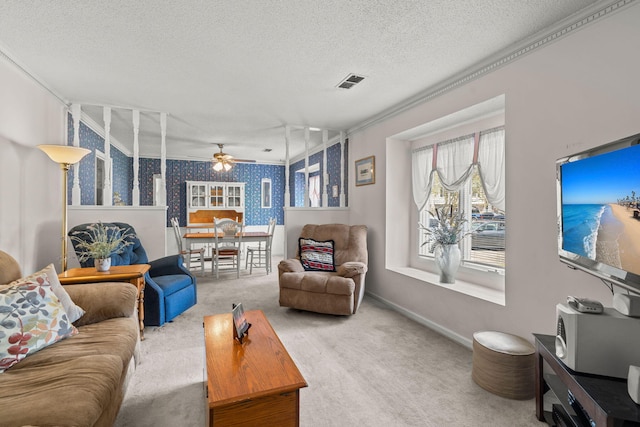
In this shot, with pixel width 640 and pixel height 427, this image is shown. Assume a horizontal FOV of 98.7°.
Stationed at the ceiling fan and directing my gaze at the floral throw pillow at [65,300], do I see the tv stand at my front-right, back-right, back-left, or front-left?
front-left

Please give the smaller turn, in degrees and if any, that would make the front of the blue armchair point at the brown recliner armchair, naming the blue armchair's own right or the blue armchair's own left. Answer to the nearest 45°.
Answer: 0° — it already faces it

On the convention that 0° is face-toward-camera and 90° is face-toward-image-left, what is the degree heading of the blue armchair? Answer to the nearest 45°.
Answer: approximately 315°

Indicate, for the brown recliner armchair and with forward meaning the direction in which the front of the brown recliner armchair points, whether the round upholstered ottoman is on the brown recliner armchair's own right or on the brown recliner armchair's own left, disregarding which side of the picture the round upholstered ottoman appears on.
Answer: on the brown recliner armchair's own left

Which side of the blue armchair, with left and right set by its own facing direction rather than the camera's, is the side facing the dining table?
left

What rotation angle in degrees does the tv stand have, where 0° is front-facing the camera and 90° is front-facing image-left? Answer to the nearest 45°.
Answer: approximately 45°

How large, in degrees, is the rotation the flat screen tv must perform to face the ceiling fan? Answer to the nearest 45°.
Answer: approximately 45° to its right

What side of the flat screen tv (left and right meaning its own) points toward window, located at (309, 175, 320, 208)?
right

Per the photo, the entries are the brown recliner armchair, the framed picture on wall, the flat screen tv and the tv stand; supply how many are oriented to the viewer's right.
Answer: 0

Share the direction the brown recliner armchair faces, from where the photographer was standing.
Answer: facing the viewer and to the left of the viewer

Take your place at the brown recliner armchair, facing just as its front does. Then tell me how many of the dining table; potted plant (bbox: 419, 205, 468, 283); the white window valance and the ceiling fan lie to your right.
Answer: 2

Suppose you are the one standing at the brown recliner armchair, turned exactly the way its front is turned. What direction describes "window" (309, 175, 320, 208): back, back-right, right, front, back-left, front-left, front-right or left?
back-right

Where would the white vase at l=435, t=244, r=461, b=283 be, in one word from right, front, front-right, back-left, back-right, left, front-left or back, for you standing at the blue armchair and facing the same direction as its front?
front

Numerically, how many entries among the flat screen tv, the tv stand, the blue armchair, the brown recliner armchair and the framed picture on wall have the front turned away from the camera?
0

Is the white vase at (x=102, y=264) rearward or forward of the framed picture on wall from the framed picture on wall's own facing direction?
forward

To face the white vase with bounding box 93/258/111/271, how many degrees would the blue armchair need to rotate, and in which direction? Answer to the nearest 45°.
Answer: approximately 90° to its right

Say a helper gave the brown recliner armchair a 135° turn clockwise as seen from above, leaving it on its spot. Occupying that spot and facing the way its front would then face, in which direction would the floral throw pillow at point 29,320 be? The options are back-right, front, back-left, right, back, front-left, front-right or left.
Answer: back-left

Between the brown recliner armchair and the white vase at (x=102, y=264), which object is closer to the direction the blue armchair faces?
the brown recliner armchair

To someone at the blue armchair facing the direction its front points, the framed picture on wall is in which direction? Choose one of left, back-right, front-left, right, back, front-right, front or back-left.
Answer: front-left

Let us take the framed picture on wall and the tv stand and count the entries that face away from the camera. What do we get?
0

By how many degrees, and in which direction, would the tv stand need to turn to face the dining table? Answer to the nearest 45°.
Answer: approximately 45° to its right

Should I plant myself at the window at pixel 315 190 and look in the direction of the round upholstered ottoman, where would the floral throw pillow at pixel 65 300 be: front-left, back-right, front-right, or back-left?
front-right
